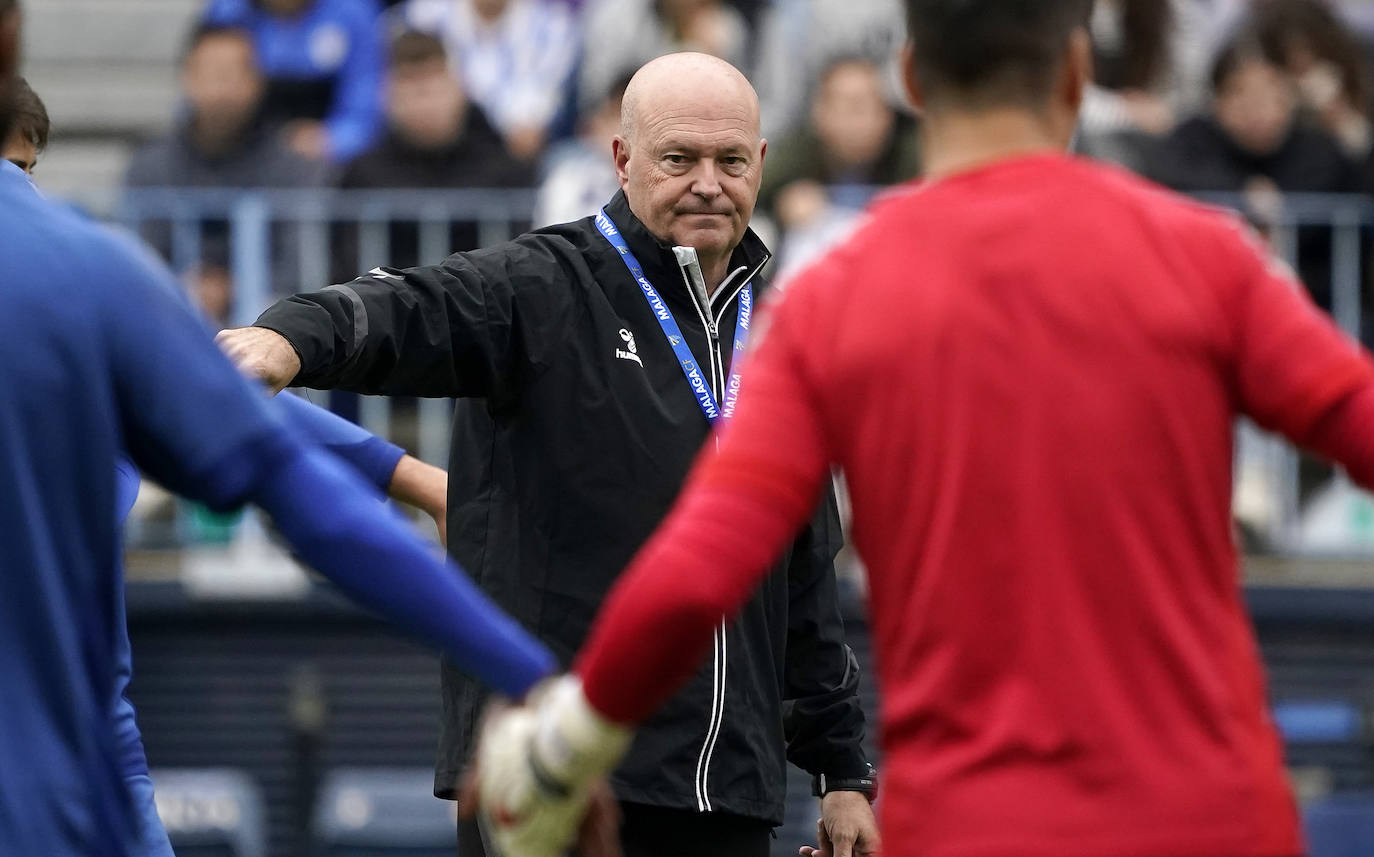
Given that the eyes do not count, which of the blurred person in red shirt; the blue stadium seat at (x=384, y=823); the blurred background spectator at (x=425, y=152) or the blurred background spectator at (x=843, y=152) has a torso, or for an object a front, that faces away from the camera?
the blurred person in red shirt

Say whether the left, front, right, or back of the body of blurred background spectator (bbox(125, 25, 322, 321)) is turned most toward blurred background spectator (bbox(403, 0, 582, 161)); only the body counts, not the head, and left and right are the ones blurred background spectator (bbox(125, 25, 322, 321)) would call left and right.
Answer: left

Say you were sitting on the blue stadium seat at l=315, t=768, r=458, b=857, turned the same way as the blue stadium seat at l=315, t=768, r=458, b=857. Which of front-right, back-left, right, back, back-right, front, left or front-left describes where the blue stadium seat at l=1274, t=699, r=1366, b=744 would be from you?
left

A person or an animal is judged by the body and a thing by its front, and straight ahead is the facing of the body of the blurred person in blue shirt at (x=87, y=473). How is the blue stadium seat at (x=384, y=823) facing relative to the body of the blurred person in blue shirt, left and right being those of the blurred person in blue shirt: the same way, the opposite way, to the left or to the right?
the opposite way

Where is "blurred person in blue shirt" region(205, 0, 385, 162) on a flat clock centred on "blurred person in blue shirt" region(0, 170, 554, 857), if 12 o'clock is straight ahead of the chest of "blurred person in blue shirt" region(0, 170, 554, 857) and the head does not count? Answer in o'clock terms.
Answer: "blurred person in blue shirt" region(205, 0, 385, 162) is roughly at 12 o'clock from "blurred person in blue shirt" region(0, 170, 554, 857).

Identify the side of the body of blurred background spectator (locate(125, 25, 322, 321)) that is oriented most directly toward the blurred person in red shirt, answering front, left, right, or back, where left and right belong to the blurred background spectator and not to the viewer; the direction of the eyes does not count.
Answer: front

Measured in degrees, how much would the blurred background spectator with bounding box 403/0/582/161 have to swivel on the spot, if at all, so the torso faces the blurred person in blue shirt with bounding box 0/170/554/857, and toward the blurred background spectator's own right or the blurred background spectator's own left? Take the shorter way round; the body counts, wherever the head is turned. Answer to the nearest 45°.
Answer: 0° — they already face them

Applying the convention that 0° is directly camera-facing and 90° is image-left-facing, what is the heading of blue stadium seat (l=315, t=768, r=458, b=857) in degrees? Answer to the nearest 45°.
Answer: approximately 0°

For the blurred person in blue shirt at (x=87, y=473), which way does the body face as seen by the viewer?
away from the camera

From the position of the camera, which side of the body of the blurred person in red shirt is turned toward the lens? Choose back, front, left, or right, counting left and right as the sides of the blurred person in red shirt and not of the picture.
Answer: back

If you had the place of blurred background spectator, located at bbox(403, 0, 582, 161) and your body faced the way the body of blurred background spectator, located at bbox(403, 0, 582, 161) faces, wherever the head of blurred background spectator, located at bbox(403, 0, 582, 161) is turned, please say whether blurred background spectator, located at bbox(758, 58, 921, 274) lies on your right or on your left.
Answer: on your left

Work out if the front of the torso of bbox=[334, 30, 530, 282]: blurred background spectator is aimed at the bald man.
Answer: yes

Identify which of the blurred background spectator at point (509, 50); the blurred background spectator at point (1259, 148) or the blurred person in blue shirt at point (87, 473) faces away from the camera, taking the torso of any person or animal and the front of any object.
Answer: the blurred person in blue shirt
